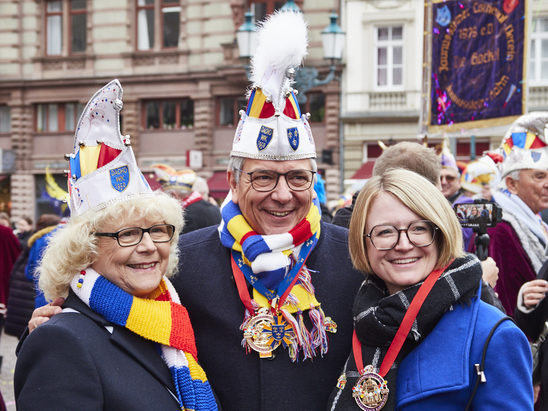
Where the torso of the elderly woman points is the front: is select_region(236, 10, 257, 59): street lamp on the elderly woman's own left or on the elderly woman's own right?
on the elderly woman's own left

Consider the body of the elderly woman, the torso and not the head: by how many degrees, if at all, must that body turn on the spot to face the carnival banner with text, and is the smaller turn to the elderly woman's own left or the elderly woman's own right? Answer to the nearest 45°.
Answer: approximately 90° to the elderly woman's own left

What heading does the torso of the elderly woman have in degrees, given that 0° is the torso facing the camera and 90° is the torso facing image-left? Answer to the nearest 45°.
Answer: approximately 315°

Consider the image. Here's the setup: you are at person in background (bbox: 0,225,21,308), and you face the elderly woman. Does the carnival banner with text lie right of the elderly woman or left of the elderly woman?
left

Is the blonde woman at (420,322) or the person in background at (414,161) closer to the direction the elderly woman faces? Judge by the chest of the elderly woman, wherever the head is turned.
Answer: the blonde woman
